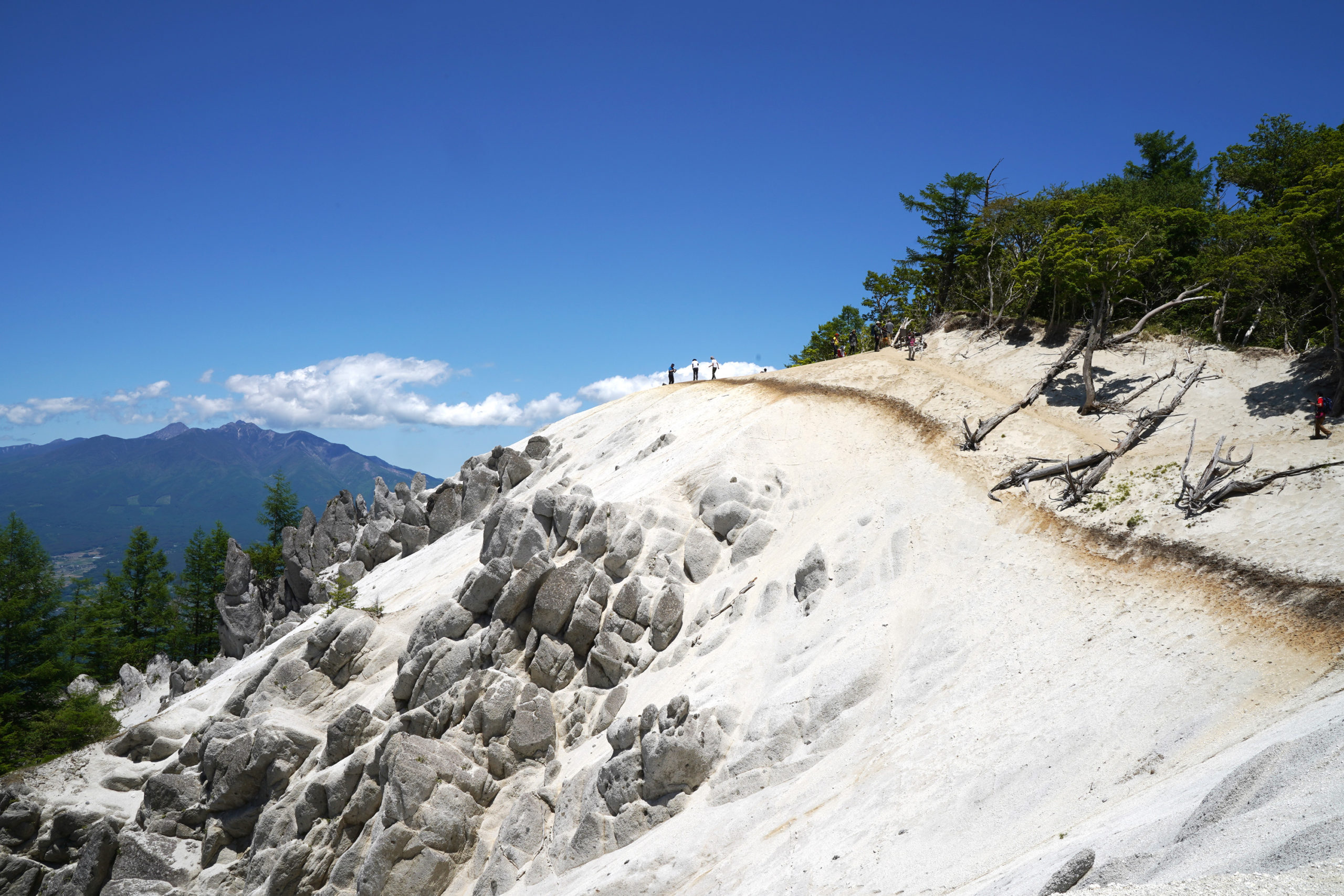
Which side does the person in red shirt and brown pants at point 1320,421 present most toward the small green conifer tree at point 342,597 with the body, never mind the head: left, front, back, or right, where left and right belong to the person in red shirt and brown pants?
front

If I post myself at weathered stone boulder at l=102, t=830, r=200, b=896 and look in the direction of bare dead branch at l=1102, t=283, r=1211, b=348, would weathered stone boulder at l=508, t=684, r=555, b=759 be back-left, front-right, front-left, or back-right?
front-right

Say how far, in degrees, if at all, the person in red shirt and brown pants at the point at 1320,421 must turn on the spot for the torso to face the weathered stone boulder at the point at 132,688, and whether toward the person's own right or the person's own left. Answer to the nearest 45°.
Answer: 0° — they already face it

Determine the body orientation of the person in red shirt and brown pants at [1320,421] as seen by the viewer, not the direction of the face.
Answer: to the viewer's left

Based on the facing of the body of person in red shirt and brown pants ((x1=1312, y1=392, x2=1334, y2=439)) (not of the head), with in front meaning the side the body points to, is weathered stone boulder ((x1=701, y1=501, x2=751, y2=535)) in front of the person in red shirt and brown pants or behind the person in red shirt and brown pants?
in front

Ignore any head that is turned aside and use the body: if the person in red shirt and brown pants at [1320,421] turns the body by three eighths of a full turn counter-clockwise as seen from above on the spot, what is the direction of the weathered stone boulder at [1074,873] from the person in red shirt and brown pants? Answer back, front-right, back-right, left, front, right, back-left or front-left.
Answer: front-right

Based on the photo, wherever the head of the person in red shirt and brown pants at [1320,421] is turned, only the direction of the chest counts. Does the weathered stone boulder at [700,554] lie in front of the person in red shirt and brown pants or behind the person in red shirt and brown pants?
in front
